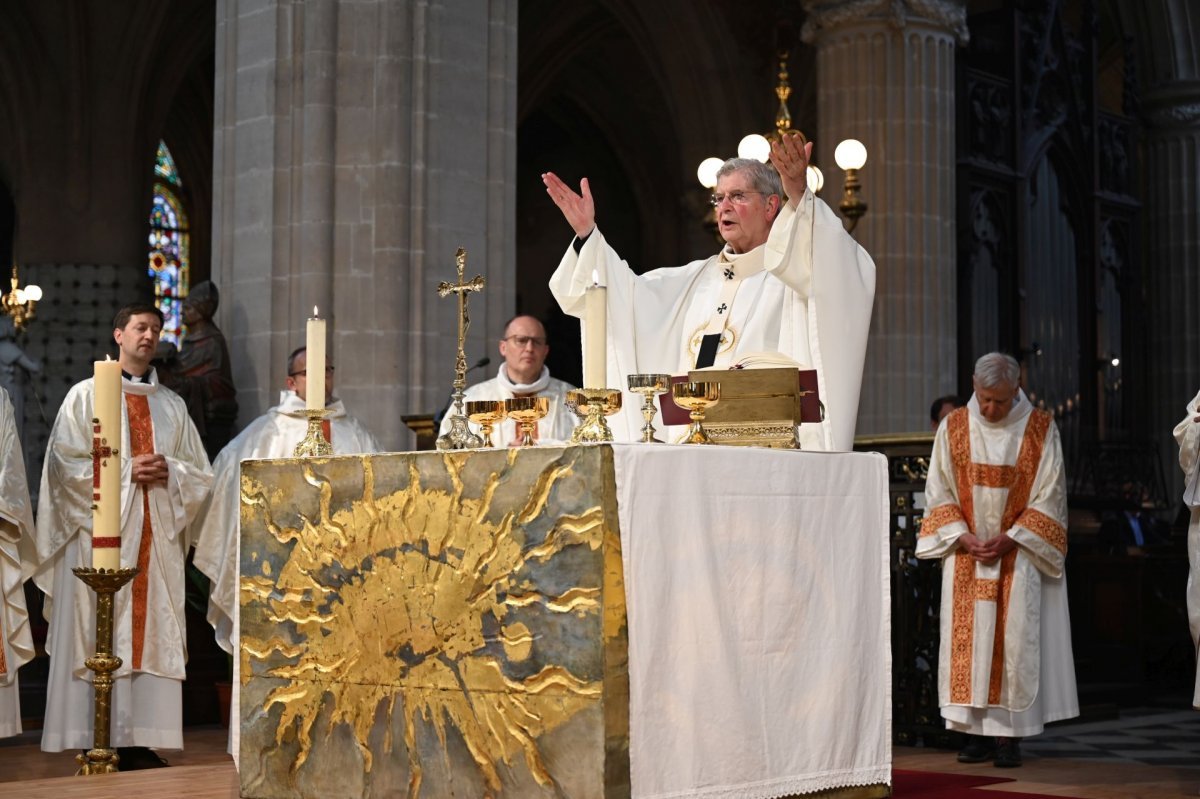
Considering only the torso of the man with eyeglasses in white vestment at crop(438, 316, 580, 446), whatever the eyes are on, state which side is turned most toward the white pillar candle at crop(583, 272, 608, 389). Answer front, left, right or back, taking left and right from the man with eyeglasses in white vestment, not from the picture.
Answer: front

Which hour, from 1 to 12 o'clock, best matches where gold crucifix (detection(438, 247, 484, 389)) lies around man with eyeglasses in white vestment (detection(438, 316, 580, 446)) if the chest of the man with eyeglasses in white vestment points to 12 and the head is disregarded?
The gold crucifix is roughly at 12 o'clock from the man with eyeglasses in white vestment.

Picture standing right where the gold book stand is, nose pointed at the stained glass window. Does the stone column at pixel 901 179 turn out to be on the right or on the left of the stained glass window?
right

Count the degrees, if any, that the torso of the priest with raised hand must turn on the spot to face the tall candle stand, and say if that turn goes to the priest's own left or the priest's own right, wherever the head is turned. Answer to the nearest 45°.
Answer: approximately 45° to the priest's own right

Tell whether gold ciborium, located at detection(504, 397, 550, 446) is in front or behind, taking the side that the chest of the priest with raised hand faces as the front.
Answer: in front

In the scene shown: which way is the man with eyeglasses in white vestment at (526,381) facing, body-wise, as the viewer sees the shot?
toward the camera

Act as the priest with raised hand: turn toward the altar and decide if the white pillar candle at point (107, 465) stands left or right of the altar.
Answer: right

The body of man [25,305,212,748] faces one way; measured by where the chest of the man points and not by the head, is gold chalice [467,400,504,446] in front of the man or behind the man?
in front

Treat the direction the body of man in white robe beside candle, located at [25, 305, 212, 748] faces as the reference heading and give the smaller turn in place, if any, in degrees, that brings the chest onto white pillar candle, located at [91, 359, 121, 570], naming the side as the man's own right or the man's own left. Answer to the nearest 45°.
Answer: approximately 45° to the man's own right

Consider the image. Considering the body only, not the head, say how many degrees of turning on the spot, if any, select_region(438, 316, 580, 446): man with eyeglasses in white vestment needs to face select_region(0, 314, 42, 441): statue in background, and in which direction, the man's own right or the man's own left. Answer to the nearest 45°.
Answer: approximately 135° to the man's own right

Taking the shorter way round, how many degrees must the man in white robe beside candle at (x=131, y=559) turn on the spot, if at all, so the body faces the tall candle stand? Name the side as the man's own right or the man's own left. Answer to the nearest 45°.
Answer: approximately 45° to the man's own right

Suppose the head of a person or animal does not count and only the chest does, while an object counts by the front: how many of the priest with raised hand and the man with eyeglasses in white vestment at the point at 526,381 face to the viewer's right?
0

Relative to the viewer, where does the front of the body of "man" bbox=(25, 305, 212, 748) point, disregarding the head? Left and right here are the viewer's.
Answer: facing the viewer and to the right of the viewer

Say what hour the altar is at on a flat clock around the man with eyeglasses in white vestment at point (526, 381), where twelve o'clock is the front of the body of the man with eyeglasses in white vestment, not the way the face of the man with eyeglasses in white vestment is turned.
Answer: The altar is roughly at 12 o'clock from the man with eyeglasses in white vestment.

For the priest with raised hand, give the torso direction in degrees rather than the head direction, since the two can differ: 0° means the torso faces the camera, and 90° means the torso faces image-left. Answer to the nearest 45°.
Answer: approximately 45°
